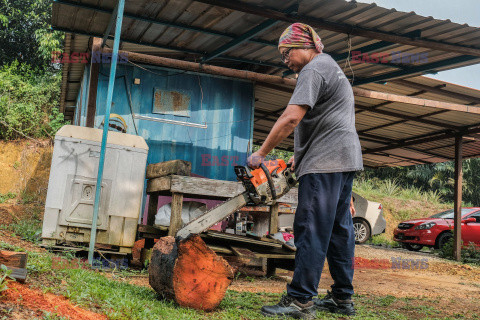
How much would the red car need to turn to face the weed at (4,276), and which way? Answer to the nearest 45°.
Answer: approximately 45° to its left

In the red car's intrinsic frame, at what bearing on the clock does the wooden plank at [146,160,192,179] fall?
The wooden plank is roughly at 11 o'clock from the red car.

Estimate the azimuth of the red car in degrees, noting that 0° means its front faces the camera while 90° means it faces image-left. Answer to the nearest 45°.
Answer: approximately 45°

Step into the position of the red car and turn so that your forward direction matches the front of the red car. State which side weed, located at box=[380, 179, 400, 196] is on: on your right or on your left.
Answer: on your right

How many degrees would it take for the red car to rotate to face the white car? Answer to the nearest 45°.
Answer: approximately 45° to its right

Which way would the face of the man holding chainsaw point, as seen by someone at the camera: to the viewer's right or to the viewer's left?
to the viewer's left
